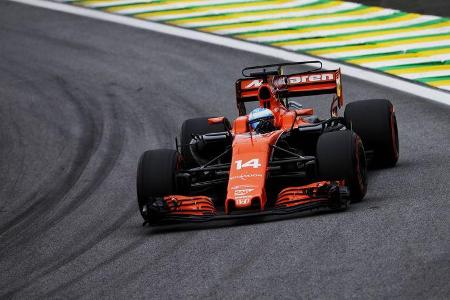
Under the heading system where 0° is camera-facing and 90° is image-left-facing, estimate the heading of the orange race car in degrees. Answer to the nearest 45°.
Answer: approximately 0°
